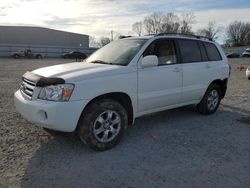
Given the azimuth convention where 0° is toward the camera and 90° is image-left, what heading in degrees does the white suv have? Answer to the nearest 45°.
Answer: approximately 45°
